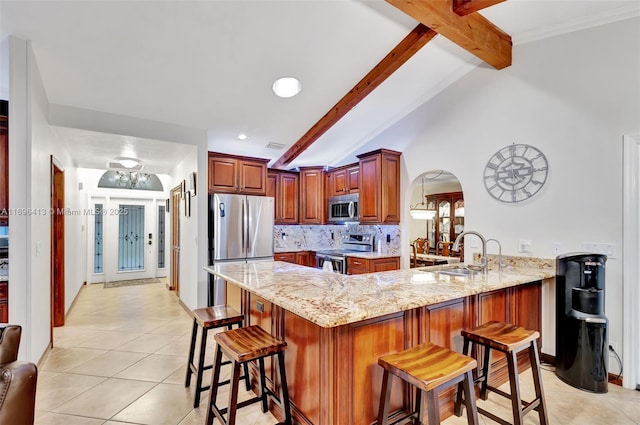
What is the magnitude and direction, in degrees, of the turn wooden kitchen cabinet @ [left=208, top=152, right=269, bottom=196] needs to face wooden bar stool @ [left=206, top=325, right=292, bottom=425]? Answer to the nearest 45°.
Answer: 0° — it already faces it

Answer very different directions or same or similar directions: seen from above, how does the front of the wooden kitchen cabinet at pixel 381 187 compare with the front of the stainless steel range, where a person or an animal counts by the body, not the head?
same or similar directions

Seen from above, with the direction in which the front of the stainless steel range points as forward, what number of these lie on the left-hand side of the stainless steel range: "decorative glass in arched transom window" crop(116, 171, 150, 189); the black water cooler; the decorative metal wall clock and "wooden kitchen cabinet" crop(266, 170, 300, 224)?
2

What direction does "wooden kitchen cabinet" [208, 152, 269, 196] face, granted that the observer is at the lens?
facing the viewer

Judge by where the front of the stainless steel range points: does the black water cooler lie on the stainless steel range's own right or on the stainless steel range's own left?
on the stainless steel range's own left

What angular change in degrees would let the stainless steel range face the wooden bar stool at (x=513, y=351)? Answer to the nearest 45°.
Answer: approximately 45° to its left

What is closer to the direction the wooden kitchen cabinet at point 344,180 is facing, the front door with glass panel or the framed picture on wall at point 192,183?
the framed picture on wall

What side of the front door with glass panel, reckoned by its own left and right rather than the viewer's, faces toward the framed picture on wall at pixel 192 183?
front

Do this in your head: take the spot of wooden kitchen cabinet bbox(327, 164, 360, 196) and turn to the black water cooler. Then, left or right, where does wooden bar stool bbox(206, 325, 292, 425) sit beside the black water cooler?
right

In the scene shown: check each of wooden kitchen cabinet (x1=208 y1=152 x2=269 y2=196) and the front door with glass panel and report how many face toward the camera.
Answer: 2

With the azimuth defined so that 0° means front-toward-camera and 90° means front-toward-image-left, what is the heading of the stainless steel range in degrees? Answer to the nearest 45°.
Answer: approximately 45°

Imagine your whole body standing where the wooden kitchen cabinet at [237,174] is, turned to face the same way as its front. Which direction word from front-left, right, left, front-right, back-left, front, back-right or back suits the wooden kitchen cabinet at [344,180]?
left

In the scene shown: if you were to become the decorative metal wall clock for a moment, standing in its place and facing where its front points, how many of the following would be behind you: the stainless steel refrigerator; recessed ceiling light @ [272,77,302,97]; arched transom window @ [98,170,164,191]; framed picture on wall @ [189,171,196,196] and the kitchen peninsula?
0

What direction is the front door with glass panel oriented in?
toward the camera

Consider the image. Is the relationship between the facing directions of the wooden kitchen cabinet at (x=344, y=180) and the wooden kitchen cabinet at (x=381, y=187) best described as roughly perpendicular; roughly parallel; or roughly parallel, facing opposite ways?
roughly parallel

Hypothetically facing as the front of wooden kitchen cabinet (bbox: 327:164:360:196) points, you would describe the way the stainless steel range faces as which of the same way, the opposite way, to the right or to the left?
the same way

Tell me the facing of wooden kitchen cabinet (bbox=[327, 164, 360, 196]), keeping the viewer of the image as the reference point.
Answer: facing the viewer and to the left of the viewer

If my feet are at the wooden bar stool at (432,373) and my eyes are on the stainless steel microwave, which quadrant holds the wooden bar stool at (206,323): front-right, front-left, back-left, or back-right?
front-left

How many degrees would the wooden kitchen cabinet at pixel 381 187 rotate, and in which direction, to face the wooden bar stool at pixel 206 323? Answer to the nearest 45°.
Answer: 0° — it already faces it

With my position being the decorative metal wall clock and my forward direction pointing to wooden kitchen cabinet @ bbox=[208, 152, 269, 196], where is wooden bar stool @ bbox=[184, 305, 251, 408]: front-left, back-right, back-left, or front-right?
front-left

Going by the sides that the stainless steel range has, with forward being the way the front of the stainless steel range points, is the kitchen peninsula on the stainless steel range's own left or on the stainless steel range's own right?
on the stainless steel range's own left
